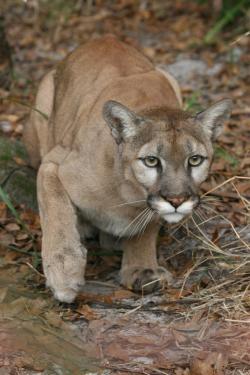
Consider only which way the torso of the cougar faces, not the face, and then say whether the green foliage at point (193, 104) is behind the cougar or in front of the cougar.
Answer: behind

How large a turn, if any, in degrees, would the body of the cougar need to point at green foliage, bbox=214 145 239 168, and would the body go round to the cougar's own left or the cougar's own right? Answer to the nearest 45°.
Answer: approximately 135° to the cougar's own left

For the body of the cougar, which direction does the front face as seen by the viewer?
toward the camera

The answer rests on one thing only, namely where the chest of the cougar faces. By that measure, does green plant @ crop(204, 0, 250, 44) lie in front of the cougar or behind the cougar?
behind

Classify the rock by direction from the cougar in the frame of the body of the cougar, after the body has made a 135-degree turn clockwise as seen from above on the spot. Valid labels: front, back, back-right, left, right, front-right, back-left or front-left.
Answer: front-right
